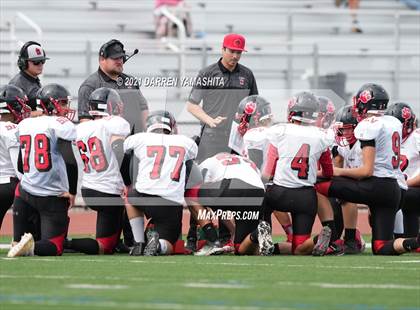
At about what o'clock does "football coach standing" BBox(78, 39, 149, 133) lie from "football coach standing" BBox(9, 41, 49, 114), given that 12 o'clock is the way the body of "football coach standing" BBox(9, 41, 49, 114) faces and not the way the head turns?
"football coach standing" BBox(78, 39, 149, 133) is roughly at 11 o'clock from "football coach standing" BBox(9, 41, 49, 114).

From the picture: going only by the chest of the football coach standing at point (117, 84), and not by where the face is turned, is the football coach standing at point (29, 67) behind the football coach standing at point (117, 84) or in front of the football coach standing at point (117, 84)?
behind

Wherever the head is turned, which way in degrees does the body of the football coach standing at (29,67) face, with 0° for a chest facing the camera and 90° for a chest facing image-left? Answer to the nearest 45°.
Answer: approximately 315°

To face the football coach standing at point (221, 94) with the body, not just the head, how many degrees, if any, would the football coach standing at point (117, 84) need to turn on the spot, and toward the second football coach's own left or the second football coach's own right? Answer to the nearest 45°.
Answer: approximately 45° to the second football coach's own left

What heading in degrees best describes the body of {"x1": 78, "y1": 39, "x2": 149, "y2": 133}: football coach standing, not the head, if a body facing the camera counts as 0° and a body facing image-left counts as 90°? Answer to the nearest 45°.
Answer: approximately 315°

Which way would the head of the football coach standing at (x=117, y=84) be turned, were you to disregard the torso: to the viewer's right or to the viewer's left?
to the viewer's right
